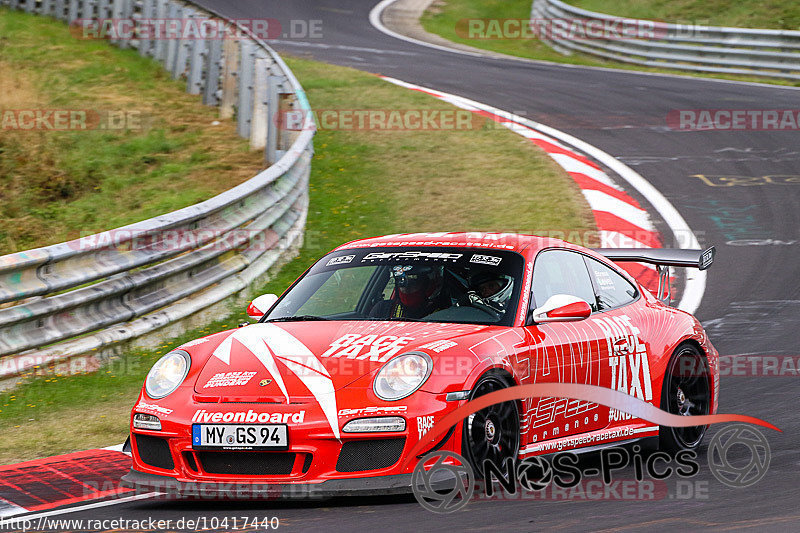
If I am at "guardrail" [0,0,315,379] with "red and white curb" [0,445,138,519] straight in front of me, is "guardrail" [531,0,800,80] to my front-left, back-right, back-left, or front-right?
back-left

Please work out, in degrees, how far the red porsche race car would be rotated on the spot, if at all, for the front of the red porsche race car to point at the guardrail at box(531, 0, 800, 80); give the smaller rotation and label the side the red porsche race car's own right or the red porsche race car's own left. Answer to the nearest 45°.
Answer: approximately 135° to the red porsche race car's own right

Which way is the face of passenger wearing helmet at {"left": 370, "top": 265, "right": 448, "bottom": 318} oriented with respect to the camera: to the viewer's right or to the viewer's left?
to the viewer's left

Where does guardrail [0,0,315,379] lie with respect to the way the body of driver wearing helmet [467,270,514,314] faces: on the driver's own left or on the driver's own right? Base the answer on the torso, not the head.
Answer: on the driver's own right

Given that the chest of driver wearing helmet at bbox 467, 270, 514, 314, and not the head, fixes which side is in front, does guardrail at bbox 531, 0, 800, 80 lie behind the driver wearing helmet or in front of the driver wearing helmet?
behind

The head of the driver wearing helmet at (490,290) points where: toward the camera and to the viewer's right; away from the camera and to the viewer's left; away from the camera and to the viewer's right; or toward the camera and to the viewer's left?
toward the camera and to the viewer's left

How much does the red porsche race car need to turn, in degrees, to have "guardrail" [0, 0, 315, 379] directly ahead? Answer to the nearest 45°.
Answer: approximately 90° to its right

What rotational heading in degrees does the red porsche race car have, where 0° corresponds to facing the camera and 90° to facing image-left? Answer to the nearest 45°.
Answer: approximately 45°

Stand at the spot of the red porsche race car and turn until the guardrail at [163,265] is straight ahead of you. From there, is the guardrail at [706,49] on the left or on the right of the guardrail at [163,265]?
right

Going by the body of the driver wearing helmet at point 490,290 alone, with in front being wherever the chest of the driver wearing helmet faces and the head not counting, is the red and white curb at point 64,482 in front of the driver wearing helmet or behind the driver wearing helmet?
in front

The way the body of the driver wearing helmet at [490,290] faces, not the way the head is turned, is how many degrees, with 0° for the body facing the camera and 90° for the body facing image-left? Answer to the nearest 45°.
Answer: approximately 45°
